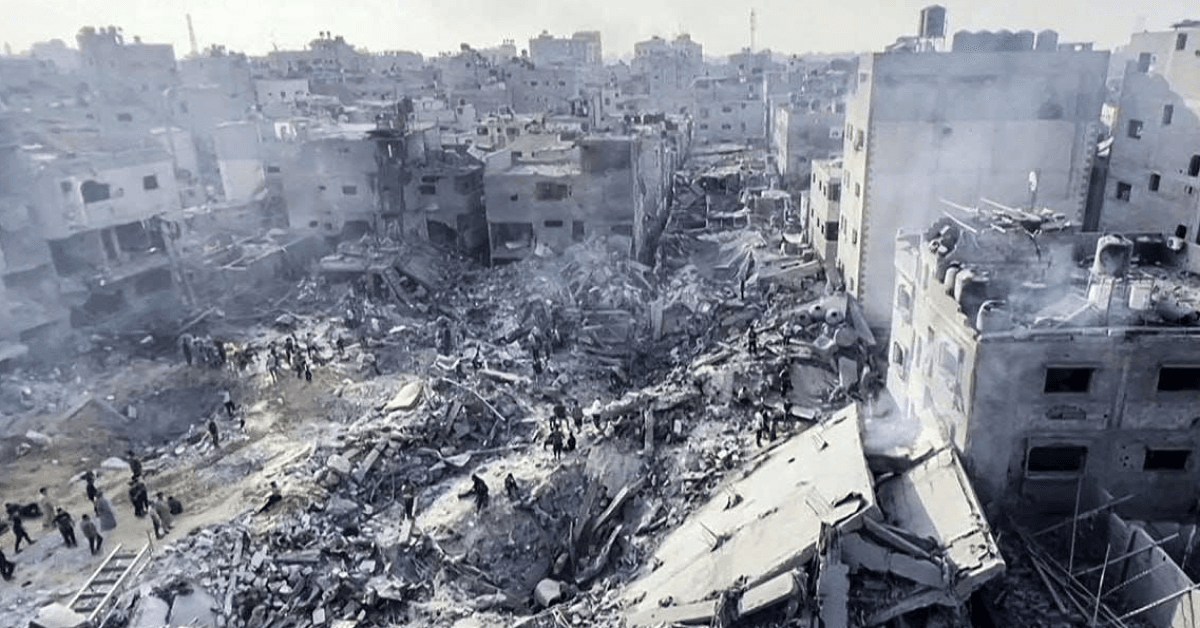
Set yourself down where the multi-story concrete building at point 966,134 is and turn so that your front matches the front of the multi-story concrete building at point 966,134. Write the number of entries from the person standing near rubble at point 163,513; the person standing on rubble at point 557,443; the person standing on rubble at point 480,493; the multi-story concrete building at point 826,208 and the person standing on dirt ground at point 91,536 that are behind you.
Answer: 0

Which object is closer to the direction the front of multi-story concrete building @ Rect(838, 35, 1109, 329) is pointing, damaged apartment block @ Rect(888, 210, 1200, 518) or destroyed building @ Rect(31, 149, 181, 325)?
the destroyed building

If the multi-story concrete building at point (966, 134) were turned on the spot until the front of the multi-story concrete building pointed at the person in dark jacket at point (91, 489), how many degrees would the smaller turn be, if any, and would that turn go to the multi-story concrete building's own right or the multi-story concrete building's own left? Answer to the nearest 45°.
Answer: approximately 45° to the multi-story concrete building's own left

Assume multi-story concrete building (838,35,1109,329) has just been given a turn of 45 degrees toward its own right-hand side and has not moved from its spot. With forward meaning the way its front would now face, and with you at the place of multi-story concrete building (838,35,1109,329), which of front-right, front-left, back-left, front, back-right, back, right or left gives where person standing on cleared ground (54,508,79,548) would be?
left

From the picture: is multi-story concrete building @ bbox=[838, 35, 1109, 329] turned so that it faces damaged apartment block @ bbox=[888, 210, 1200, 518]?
no

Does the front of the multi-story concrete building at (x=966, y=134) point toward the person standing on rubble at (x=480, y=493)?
no

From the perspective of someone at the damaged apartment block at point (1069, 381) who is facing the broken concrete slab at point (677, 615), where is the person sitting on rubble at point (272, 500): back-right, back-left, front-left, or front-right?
front-right

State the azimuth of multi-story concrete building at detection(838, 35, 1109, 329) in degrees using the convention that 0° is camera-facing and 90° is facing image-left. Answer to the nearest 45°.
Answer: approximately 90°

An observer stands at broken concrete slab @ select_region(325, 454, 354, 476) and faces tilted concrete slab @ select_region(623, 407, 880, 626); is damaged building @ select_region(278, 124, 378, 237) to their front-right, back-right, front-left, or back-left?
back-left

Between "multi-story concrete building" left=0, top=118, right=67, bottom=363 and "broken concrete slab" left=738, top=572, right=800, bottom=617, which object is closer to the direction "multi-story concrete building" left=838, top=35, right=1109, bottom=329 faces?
the multi-story concrete building

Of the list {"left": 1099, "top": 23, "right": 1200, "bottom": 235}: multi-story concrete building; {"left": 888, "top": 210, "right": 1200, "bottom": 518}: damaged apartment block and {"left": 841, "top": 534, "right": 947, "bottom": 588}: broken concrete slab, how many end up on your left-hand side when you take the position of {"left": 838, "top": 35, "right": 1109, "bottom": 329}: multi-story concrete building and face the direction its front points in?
2

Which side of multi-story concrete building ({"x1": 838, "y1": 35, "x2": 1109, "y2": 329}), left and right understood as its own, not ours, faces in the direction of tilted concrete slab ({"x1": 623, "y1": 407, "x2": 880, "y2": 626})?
left

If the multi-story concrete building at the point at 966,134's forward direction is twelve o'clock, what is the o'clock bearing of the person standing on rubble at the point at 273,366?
The person standing on rubble is roughly at 11 o'clock from the multi-story concrete building.

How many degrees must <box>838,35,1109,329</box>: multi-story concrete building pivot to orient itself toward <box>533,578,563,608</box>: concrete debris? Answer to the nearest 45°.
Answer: approximately 45° to its left

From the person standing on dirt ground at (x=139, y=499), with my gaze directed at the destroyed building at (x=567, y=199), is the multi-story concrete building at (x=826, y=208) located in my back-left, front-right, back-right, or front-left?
front-right

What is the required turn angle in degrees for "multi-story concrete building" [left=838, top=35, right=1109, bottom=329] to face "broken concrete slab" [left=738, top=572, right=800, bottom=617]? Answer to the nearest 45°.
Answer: approximately 90° to its left

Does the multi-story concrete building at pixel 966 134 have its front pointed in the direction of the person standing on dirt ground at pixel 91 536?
no
